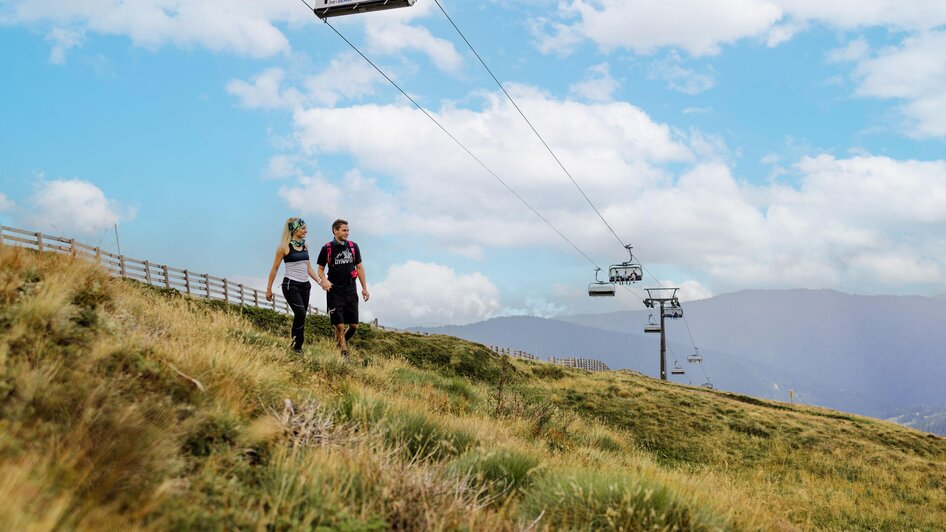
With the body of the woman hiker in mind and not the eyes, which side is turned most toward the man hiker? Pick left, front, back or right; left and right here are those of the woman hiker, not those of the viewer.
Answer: left

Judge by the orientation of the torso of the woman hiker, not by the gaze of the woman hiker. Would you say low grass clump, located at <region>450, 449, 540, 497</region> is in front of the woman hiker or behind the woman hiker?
in front

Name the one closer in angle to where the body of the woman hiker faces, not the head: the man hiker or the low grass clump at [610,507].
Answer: the low grass clump

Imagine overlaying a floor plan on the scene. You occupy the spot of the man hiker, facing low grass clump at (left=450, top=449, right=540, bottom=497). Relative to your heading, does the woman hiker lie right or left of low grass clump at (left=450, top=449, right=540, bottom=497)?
right

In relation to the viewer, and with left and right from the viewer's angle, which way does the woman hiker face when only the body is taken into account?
facing the viewer and to the right of the viewer

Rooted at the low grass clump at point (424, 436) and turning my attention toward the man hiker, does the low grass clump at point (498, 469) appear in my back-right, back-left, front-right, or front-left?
back-right

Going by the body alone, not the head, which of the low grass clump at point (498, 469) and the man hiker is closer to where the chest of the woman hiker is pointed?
the low grass clump
